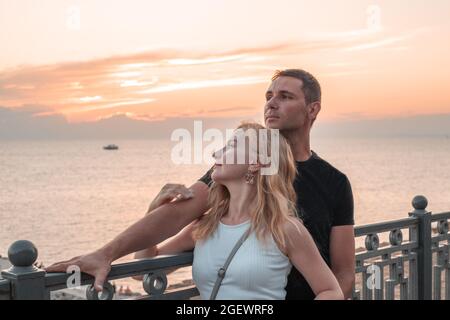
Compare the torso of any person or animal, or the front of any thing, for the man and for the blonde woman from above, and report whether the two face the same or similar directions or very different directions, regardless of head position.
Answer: same or similar directions

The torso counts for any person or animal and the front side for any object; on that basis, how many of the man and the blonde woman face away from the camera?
0

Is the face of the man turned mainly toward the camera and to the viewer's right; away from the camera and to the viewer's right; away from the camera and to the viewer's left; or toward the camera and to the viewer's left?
toward the camera and to the viewer's left

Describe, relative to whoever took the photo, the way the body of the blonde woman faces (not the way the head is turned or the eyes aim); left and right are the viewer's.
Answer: facing the viewer and to the left of the viewer
